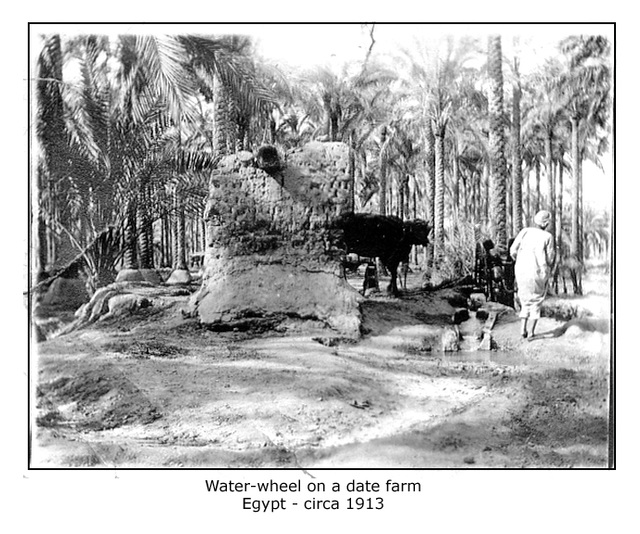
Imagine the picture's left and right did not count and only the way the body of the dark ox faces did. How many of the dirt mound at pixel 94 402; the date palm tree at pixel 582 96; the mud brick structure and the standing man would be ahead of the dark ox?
2

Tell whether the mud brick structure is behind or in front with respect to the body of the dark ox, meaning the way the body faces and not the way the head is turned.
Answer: behind

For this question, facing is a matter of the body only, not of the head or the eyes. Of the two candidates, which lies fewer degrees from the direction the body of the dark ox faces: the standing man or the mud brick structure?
the standing man

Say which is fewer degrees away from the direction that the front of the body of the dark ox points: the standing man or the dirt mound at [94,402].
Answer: the standing man

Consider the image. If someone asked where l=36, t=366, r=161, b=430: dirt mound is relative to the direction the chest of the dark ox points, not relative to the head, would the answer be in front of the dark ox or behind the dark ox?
behind

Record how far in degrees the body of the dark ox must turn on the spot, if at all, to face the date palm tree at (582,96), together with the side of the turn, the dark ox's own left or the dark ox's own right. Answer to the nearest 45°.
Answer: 0° — it already faces it

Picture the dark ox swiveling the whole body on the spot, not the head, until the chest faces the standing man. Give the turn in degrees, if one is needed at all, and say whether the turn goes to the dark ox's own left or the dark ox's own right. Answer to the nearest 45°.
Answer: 0° — it already faces them

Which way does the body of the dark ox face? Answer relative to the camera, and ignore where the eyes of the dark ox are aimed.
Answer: to the viewer's right
